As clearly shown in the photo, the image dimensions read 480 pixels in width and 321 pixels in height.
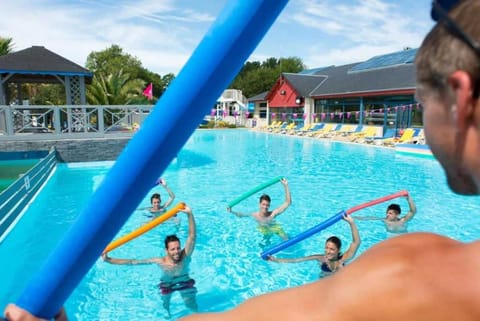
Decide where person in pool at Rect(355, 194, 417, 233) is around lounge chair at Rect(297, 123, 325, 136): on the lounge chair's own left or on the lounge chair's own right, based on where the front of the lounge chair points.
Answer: on the lounge chair's own left

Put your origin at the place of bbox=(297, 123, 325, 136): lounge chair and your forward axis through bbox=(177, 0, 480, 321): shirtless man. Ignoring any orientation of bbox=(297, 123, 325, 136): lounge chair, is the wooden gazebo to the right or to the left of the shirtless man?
right

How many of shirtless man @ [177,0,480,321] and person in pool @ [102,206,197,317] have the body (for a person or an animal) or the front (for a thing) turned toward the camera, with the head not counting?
1

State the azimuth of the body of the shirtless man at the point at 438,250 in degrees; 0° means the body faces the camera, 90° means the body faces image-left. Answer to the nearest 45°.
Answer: approximately 135°

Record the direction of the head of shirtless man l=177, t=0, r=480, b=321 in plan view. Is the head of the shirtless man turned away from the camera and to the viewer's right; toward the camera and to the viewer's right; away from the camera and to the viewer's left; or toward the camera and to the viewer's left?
away from the camera and to the viewer's left

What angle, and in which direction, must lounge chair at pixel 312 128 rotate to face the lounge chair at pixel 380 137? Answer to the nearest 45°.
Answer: approximately 90° to its left

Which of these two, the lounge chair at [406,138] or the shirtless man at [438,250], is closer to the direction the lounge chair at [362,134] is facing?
the shirtless man

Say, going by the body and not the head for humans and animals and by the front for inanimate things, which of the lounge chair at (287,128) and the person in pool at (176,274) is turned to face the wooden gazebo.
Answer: the lounge chair

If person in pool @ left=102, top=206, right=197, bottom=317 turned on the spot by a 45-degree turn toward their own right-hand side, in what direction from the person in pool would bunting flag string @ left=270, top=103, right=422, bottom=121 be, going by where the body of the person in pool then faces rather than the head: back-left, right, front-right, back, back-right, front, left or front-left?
back

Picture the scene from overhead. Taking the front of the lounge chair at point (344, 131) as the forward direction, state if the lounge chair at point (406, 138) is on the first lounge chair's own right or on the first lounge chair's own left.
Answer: on the first lounge chair's own left

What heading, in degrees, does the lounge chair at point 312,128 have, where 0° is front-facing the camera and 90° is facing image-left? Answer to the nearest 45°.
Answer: approximately 45°

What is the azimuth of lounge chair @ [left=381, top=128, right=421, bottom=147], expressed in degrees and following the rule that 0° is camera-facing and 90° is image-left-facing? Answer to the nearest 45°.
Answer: approximately 45°

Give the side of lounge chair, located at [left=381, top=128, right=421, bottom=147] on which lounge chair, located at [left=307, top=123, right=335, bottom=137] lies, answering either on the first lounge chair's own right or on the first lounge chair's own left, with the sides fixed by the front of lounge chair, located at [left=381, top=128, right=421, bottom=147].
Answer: on the first lounge chair's own right
